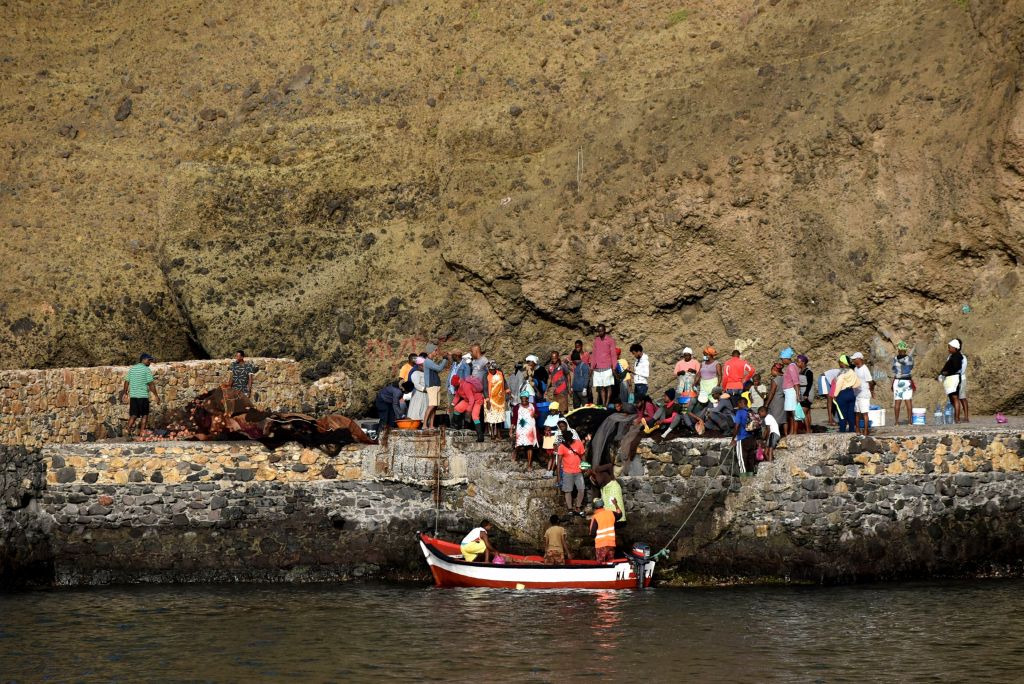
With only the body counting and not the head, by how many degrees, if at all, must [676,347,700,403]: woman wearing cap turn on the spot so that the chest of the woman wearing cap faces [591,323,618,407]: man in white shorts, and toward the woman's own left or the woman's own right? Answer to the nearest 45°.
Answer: approximately 90° to the woman's own right

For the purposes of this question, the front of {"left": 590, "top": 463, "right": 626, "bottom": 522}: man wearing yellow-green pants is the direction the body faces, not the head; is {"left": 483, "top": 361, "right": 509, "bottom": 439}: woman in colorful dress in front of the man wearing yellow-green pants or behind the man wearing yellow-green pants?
in front

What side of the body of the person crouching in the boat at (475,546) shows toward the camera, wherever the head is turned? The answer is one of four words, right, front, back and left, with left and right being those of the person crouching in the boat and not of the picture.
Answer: right

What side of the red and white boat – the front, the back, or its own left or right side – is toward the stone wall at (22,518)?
front

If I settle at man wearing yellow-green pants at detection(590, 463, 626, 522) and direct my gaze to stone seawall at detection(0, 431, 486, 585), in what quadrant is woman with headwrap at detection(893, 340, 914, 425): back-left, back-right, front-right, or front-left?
back-right

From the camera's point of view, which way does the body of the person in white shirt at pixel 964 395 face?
to the viewer's left

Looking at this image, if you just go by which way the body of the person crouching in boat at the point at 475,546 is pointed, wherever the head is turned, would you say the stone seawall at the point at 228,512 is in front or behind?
behind

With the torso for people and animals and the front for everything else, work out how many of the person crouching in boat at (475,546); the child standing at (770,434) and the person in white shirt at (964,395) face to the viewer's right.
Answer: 1

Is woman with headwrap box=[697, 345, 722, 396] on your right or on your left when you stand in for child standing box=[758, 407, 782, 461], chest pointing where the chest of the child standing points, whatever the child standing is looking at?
on your right

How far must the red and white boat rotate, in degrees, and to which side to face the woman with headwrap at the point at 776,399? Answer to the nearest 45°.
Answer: approximately 180°
